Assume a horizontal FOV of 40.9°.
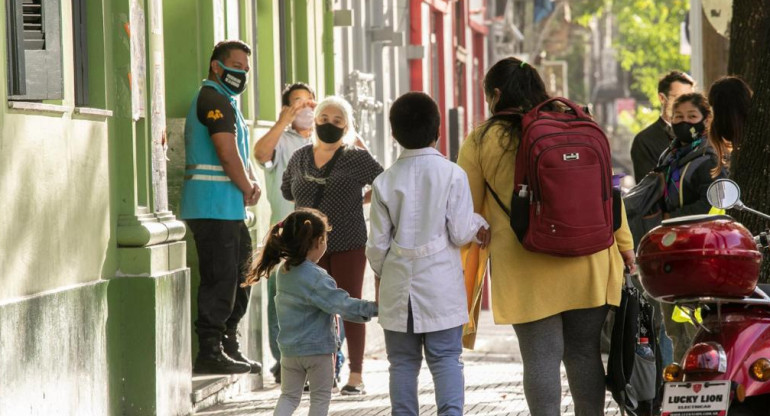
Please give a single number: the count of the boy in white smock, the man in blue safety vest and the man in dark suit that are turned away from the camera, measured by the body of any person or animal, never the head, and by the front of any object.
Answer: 1

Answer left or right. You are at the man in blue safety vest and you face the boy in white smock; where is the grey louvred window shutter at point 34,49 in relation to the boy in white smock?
right

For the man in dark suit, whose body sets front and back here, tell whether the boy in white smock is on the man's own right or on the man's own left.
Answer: on the man's own right

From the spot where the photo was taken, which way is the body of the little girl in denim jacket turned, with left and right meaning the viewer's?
facing away from the viewer and to the right of the viewer

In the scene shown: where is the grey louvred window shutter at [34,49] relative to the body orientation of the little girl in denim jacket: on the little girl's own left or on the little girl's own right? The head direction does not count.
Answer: on the little girl's own left

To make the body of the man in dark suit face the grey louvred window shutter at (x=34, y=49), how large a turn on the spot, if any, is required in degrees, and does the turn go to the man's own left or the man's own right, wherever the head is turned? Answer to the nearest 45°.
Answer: approximately 90° to the man's own right

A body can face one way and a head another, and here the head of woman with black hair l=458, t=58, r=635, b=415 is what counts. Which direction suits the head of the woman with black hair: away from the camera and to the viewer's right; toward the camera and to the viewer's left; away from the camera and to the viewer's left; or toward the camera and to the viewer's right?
away from the camera and to the viewer's left

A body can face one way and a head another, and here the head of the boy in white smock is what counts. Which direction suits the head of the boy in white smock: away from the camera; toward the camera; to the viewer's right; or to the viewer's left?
away from the camera

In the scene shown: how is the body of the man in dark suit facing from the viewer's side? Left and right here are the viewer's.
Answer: facing the viewer and to the right of the viewer

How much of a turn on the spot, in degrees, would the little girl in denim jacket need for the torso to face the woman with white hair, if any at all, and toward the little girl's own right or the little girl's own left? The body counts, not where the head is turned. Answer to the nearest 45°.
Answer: approximately 45° to the little girl's own left

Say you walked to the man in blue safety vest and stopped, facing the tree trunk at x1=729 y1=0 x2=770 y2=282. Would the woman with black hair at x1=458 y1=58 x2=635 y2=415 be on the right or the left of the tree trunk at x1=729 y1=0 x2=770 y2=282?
right

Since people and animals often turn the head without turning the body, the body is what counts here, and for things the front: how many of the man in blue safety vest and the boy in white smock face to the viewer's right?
1

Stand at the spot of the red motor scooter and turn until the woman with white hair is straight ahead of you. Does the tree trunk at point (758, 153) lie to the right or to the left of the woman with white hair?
right

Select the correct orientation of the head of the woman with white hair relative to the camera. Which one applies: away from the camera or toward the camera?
toward the camera

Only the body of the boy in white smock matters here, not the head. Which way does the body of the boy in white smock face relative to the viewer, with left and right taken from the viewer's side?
facing away from the viewer

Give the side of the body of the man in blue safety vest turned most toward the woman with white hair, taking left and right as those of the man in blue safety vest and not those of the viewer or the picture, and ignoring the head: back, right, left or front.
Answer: front

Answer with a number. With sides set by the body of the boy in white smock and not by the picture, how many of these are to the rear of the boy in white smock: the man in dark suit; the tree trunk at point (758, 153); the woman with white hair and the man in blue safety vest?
0
